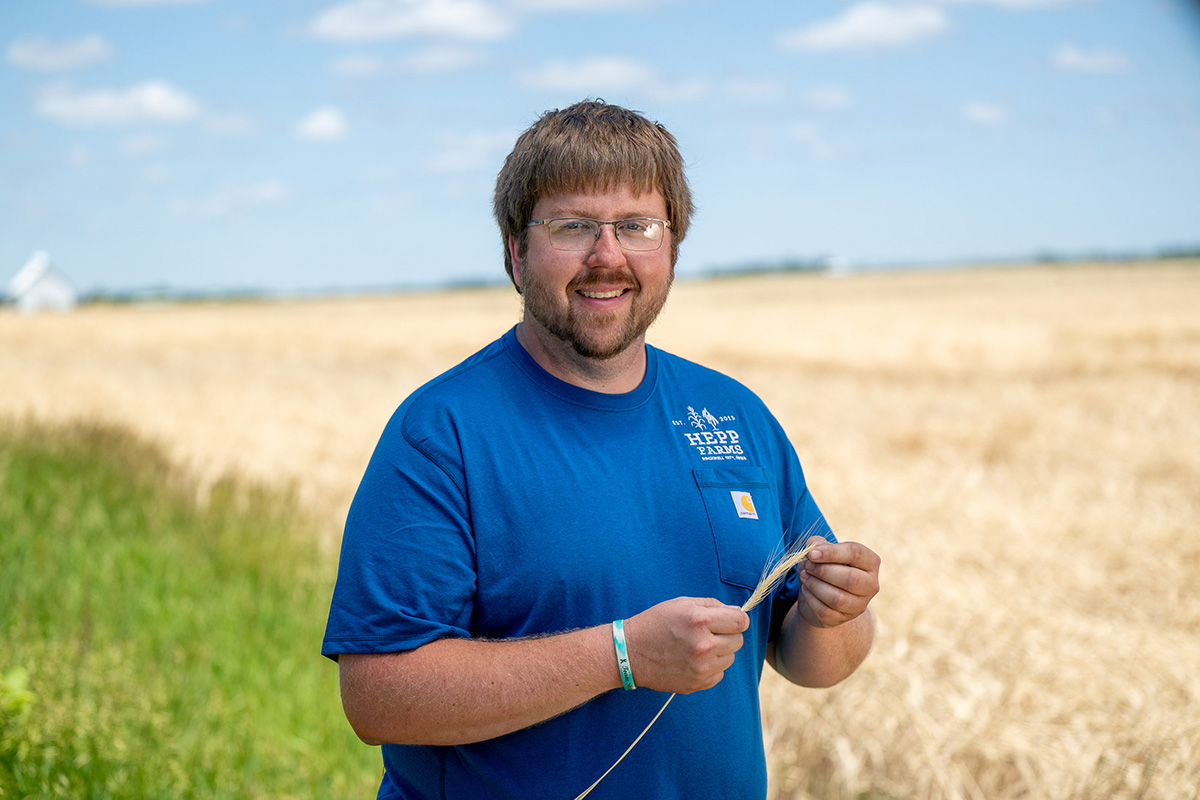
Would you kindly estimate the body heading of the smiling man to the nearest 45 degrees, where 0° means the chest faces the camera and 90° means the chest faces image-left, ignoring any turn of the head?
approximately 315°
